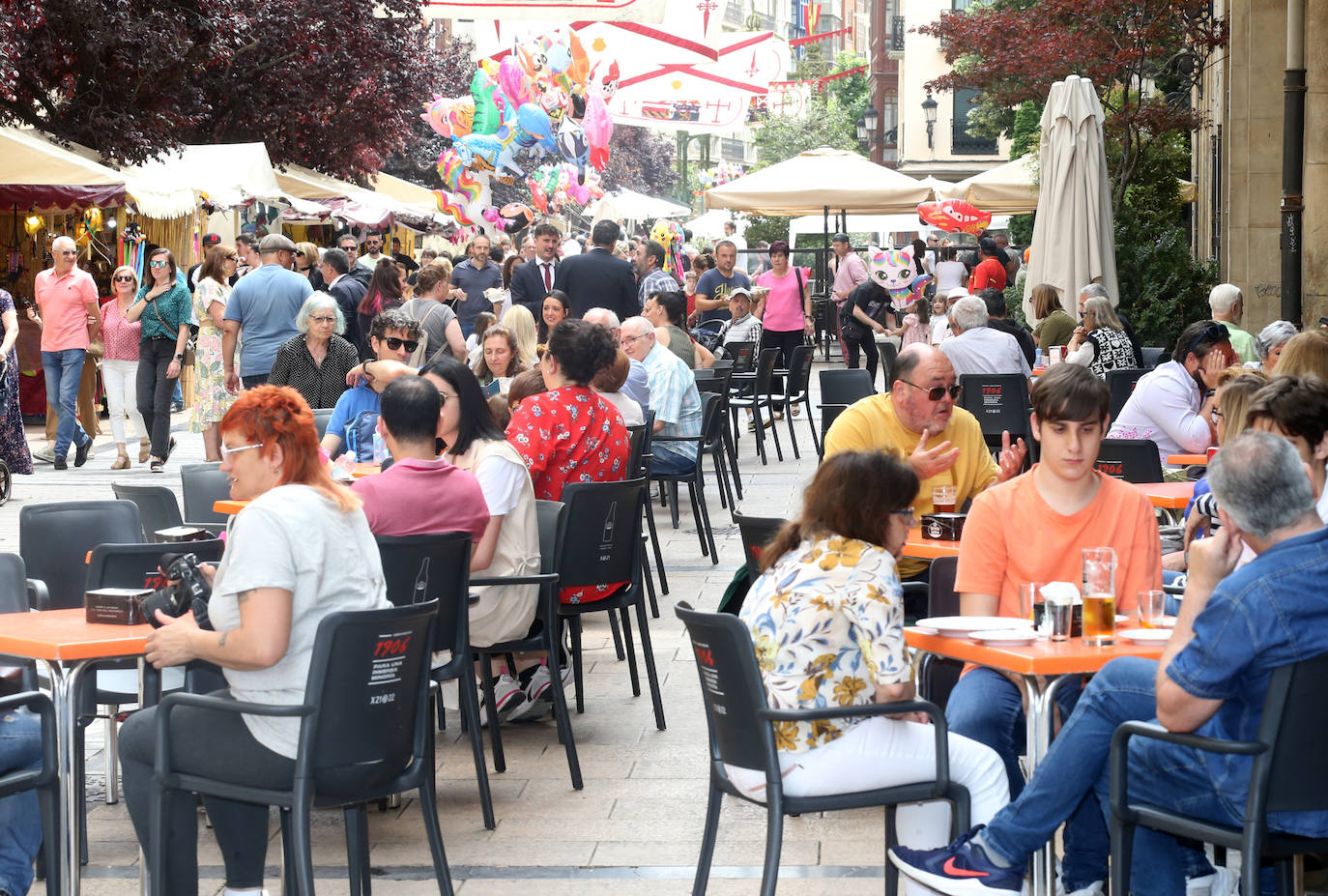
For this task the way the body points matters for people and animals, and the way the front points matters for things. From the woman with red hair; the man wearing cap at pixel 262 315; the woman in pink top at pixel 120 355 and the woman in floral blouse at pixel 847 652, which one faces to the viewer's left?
the woman with red hair

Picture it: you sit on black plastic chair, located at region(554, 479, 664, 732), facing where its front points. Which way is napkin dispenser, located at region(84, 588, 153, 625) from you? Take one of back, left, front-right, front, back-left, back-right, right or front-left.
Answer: left

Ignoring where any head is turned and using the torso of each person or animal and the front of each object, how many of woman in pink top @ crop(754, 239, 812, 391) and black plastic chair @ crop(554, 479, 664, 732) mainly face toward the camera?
1

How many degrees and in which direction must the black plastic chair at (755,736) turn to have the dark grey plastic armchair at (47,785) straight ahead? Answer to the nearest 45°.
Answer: approximately 135° to its left

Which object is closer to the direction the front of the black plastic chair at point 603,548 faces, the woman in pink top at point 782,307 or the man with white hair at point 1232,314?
the woman in pink top

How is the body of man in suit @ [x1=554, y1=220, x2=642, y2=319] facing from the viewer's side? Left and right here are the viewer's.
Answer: facing away from the viewer

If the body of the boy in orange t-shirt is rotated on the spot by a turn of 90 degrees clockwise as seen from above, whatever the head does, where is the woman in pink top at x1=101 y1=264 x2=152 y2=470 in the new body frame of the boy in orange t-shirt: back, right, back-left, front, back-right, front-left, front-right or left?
front-right

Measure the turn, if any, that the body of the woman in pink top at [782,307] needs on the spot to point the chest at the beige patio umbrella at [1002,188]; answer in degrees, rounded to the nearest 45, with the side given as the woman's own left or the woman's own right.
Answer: approximately 135° to the woman's own left

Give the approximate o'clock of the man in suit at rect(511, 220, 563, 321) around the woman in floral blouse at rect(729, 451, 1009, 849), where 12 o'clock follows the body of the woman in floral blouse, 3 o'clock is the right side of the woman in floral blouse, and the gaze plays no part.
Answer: The man in suit is roughly at 10 o'clock from the woman in floral blouse.

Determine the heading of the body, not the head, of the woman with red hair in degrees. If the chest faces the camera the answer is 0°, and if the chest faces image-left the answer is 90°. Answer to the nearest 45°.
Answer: approximately 90°

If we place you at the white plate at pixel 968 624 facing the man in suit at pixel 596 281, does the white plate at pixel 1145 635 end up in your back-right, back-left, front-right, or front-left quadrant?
back-right
